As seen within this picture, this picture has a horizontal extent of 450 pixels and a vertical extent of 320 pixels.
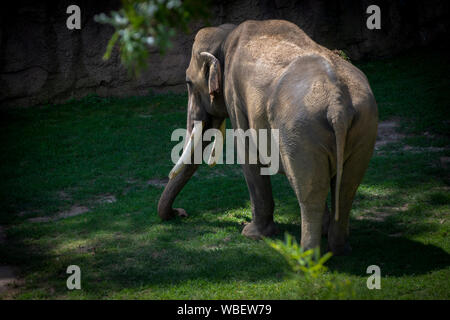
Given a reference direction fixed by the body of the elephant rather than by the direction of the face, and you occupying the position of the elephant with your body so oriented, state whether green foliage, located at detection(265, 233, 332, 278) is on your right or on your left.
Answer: on your left

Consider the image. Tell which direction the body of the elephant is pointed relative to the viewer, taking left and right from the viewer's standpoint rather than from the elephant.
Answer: facing away from the viewer and to the left of the viewer
